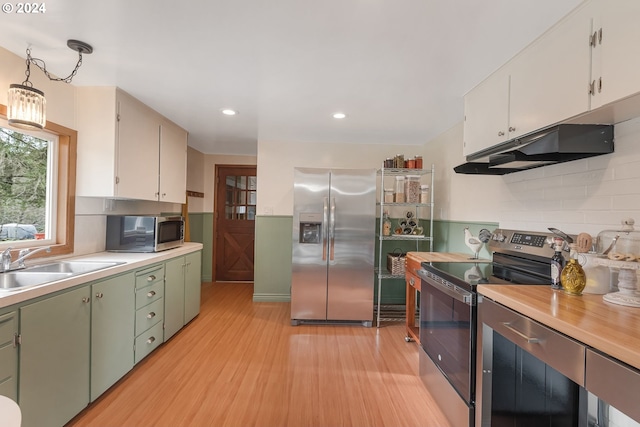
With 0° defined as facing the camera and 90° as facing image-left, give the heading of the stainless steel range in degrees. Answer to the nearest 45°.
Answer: approximately 45°

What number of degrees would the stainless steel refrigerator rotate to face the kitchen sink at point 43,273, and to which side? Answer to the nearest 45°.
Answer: approximately 45° to its right

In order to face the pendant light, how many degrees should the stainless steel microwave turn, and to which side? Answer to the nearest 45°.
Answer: approximately 90° to its right

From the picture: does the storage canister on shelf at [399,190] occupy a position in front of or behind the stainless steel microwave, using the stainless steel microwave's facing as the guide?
in front

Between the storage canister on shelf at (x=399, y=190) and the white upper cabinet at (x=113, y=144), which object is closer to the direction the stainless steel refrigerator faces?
the white upper cabinet

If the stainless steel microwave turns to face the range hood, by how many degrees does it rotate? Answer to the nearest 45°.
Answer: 0° — it already faces it

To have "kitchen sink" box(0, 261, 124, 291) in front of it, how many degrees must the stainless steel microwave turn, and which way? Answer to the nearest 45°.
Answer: approximately 90° to its right

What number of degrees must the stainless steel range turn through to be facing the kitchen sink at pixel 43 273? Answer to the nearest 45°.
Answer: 0° — it already faces it

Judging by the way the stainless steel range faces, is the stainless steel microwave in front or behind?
in front

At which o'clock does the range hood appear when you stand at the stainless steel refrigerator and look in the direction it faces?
The range hood is roughly at 11 o'clock from the stainless steel refrigerator.

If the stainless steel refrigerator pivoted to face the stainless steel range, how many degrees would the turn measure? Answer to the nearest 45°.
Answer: approximately 45° to its left

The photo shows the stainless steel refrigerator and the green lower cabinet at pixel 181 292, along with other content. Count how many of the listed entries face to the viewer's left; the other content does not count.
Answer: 0

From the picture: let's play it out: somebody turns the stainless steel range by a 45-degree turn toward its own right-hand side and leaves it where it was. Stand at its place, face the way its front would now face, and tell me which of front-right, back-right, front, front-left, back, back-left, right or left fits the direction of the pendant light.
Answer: front-left

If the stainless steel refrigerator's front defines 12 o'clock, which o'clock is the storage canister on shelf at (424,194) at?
The storage canister on shelf is roughly at 9 o'clock from the stainless steel refrigerator.

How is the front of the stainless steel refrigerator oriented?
toward the camera

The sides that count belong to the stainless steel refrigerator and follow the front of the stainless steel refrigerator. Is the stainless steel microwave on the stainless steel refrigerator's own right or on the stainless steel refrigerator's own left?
on the stainless steel refrigerator's own right

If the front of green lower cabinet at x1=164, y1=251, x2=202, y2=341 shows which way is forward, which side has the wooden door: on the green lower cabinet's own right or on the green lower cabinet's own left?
on the green lower cabinet's own left
